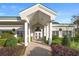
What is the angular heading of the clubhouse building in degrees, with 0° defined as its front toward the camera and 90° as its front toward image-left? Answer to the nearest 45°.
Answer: approximately 0°
